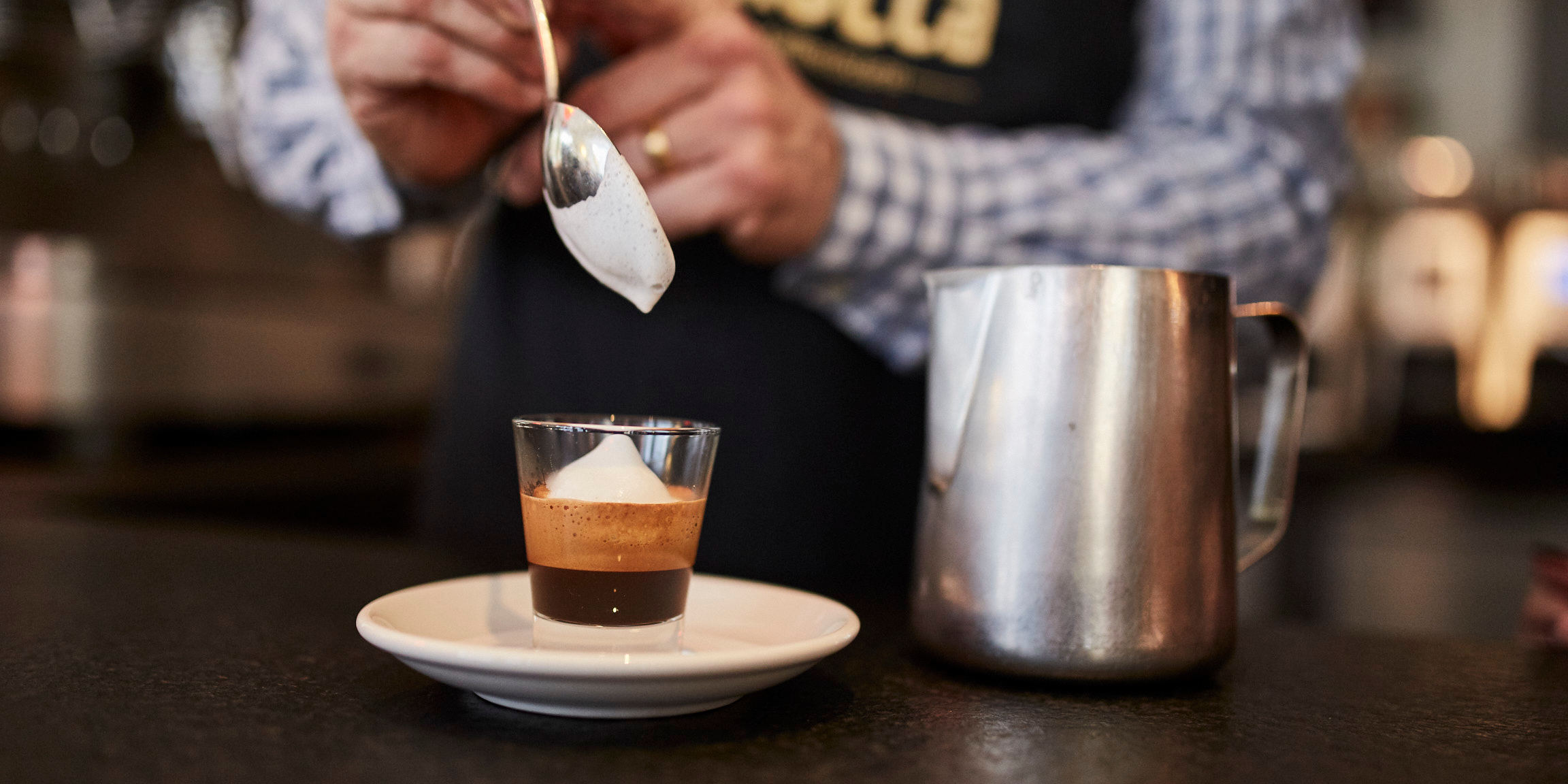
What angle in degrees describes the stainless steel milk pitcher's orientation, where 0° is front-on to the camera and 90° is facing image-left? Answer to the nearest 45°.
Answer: approximately 90°

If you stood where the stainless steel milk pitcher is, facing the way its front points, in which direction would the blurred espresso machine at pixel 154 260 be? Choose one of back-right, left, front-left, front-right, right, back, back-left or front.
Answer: front-right
